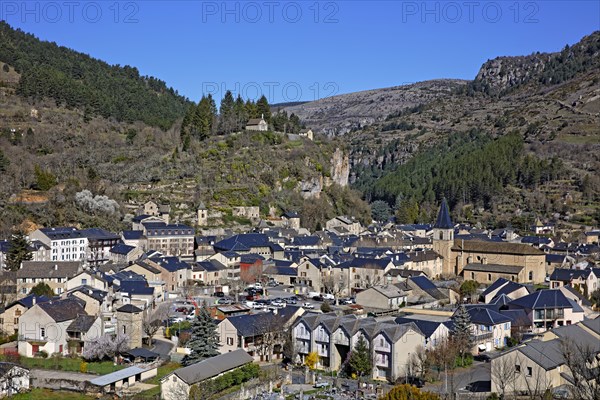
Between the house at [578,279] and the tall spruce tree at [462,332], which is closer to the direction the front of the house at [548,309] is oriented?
the tall spruce tree

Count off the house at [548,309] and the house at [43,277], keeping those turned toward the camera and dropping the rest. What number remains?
2

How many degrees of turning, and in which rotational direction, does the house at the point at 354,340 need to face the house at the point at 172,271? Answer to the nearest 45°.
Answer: approximately 90° to its right

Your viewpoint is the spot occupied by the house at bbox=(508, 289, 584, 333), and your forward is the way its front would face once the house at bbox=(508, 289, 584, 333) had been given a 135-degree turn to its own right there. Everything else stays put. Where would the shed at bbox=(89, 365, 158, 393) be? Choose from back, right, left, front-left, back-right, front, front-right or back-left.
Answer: left

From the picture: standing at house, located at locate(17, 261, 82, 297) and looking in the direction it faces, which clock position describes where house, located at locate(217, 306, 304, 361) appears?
house, located at locate(217, 306, 304, 361) is roughly at 11 o'clock from house, located at locate(17, 261, 82, 297).

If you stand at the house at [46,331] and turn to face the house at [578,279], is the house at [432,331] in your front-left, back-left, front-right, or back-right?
front-right

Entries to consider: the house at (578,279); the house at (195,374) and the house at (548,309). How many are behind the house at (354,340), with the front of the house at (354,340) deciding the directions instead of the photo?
2

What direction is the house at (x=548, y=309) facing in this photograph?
toward the camera

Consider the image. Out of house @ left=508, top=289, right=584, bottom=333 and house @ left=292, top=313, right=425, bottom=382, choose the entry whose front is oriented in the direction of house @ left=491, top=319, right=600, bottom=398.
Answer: house @ left=508, top=289, right=584, bottom=333

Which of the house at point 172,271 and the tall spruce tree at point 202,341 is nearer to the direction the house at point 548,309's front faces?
the tall spruce tree

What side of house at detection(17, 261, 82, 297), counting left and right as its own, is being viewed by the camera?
front

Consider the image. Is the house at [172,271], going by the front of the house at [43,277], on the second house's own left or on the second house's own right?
on the second house's own left

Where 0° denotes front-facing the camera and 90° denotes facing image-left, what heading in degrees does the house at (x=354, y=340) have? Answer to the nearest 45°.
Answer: approximately 45°

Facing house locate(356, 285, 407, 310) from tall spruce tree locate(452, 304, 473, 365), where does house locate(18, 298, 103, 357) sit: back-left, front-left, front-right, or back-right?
front-left

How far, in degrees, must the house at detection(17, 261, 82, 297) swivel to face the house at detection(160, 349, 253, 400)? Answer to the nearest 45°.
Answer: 0° — it already faces it

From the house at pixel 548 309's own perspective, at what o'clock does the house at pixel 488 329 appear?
the house at pixel 488 329 is roughly at 1 o'clock from the house at pixel 548 309.

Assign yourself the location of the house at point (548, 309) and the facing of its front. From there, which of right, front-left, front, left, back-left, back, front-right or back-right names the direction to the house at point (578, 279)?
back
